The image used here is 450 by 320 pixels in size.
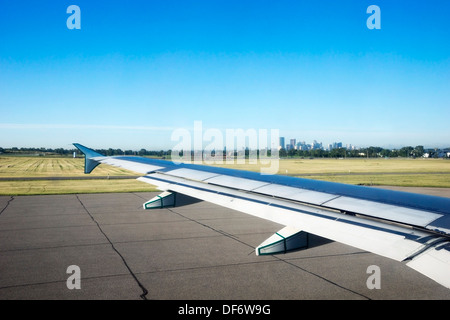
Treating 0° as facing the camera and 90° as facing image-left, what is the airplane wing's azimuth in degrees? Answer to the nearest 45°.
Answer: approximately 225°
